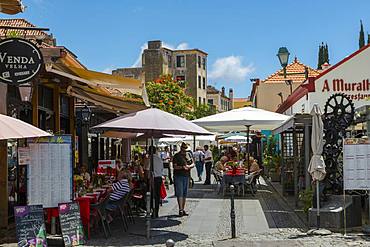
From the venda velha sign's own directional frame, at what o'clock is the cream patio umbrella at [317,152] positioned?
The cream patio umbrella is roughly at 9 o'clock from the venda velha sign.

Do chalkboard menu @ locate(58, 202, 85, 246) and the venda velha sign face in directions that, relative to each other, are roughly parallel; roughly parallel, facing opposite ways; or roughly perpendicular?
roughly parallel

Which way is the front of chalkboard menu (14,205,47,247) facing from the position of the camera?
facing the viewer

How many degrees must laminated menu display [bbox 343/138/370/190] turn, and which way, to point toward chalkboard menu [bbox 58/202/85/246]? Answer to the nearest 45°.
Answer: approximately 45° to its right

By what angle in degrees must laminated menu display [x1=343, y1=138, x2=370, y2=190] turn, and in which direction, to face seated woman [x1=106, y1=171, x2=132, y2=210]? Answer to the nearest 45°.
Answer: approximately 90° to its right

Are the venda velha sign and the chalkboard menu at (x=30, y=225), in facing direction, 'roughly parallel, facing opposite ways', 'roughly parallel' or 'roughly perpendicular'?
roughly parallel

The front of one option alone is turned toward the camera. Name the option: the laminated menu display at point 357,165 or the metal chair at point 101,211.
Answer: the laminated menu display

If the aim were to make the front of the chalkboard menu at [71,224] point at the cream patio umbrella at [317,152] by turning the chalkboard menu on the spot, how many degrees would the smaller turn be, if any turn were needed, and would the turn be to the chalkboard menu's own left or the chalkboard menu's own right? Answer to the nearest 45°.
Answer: approximately 90° to the chalkboard menu's own left

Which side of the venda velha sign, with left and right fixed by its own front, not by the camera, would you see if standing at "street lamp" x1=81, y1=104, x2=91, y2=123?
back

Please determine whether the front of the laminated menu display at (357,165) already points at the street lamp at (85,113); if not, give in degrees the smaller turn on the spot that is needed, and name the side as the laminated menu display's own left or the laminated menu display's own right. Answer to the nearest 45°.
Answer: approximately 135° to the laminated menu display's own right

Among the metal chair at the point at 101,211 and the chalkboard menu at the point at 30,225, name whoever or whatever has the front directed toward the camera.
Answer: the chalkboard menu

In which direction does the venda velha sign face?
toward the camera
